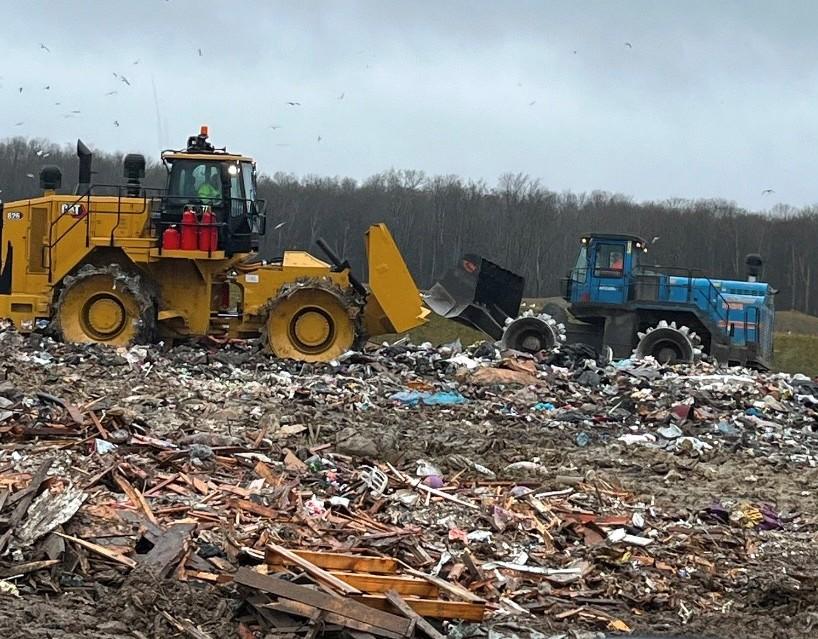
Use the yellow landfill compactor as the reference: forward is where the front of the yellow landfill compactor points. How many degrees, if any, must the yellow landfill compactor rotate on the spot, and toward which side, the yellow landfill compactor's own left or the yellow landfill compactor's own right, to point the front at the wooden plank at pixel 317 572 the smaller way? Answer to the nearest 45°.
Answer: approximately 90° to the yellow landfill compactor's own right

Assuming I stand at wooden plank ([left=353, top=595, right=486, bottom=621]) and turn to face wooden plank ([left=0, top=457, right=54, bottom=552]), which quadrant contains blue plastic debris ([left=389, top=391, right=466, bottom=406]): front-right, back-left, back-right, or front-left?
front-right

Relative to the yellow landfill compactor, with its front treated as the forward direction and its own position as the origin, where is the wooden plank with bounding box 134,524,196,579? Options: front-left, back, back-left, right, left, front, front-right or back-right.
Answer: right

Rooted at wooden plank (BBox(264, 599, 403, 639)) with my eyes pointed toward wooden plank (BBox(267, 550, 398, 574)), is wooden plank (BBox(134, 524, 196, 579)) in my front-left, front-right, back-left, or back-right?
front-left

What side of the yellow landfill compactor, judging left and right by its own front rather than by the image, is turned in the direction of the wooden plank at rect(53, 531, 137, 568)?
right

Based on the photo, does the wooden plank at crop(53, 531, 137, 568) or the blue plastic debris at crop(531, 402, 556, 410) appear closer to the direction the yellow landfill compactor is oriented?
the blue plastic debris

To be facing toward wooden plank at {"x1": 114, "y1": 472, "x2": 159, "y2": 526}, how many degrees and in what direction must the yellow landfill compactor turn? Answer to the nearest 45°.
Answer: approximately 90° to its right

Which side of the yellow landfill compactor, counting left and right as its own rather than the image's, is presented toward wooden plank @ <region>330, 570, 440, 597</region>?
right

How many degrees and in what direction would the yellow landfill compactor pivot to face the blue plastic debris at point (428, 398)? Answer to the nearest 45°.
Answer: approximately 45° to its right

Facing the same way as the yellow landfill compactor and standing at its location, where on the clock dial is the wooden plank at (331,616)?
The wooden plank is roughly at 3 o'clock from the yellow landfill compactor.

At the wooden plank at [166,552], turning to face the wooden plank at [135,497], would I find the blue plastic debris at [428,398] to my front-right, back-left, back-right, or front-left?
front-right

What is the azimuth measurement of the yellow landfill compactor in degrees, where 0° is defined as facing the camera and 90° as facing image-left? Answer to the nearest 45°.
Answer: approximately 270°
